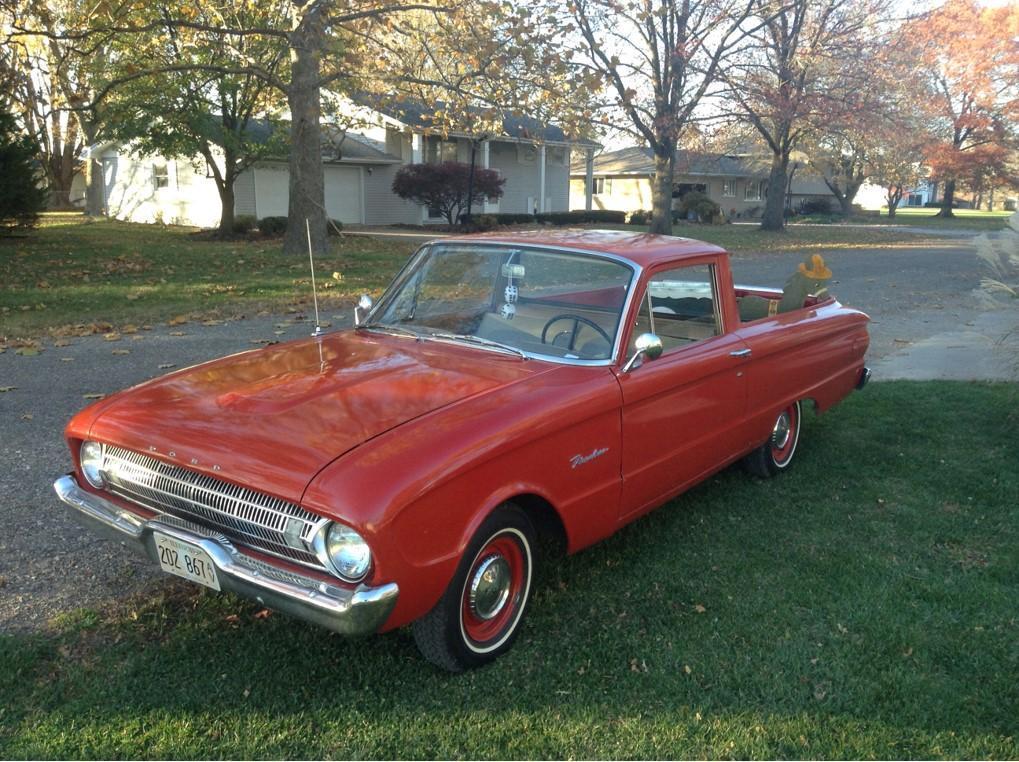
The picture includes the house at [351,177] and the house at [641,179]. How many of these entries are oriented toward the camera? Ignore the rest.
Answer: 2

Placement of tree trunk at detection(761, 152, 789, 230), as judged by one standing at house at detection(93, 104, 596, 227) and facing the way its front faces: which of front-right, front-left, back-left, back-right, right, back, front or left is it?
left

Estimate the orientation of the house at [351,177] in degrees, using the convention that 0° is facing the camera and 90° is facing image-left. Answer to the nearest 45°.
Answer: approximately 0°

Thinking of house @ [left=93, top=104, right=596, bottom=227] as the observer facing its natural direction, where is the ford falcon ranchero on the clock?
The ford falcon ranchero is roughly at 12 o'clock from the house.

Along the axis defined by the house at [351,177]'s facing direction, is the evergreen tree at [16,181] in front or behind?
in front

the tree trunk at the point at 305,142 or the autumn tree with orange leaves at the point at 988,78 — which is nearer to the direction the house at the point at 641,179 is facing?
the tree trunk

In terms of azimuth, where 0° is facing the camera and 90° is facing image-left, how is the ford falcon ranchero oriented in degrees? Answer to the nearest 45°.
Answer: approximately 45°

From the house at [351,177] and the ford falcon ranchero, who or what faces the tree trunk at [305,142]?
the house

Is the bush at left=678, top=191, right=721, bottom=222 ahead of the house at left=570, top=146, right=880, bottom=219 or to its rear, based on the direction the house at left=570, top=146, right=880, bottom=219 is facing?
ahead

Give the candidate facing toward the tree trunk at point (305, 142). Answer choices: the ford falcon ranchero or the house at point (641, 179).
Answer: the house

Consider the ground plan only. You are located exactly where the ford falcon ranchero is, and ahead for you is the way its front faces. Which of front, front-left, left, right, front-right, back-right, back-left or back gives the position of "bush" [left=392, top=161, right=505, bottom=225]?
back-right
